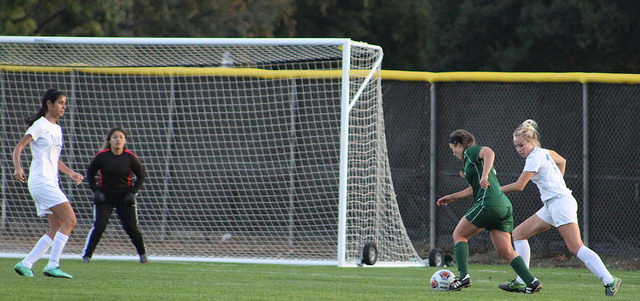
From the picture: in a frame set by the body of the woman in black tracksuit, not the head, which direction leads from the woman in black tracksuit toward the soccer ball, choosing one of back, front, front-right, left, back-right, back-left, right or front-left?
front-left

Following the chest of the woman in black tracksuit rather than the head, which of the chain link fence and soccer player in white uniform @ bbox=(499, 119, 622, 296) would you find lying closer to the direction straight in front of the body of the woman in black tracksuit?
the soccer player in white uniform

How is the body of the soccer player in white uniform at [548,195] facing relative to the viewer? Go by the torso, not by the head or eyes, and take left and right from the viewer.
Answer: facing to the left of the viewer

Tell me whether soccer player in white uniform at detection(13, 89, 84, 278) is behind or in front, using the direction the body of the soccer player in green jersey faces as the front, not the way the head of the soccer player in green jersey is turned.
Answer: in front

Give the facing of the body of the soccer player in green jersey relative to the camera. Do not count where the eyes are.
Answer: to the viewer's left

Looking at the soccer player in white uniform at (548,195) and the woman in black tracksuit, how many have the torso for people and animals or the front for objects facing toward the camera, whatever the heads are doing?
1

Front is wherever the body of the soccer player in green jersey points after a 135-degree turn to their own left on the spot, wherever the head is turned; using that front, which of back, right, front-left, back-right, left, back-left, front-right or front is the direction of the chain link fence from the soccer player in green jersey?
back-left

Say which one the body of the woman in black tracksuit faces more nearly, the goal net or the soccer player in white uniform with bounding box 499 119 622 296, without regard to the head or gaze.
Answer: the soccer player in white uniform

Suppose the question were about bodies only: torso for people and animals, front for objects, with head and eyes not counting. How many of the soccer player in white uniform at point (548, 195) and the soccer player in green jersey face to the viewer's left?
2

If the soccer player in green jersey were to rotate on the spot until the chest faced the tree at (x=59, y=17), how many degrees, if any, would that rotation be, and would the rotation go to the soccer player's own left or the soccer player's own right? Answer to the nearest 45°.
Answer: approximately 45° to the soccer player's own right

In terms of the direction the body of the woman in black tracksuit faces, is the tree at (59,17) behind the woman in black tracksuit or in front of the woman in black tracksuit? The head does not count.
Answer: behind

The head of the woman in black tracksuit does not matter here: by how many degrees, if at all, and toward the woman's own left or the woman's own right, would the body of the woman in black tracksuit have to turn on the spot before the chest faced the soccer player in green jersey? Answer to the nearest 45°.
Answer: approximately 45° to the woman's own left

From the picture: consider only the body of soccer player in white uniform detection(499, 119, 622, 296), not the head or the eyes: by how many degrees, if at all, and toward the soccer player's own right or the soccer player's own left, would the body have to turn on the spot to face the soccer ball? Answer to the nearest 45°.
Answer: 0° — they already face it
